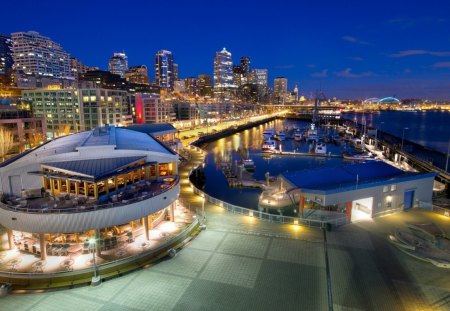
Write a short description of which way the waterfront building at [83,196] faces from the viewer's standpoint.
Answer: facing the viewer

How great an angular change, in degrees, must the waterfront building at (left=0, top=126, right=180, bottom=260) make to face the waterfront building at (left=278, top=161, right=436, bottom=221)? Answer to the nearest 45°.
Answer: approximately 90° to its left
